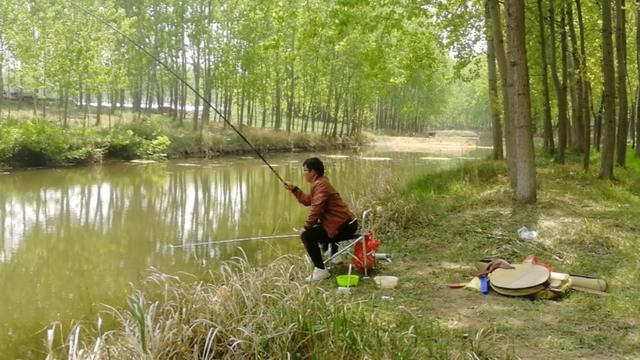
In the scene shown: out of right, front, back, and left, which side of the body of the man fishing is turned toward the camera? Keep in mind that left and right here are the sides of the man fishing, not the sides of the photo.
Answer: left

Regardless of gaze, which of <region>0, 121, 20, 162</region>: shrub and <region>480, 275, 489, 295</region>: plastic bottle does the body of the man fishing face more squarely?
the shrub

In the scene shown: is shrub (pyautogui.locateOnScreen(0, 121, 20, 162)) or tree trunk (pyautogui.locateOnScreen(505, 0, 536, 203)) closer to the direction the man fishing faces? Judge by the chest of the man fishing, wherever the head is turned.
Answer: the shrub

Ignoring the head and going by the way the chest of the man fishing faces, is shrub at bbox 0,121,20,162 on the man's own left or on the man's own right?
on the man's own right

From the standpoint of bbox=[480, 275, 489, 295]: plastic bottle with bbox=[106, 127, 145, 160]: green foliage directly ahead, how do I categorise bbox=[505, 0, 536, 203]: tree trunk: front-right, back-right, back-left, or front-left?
front-right

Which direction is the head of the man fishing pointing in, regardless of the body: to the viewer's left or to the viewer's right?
to the viewer's left
